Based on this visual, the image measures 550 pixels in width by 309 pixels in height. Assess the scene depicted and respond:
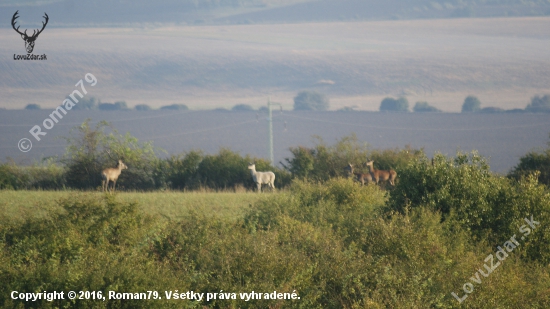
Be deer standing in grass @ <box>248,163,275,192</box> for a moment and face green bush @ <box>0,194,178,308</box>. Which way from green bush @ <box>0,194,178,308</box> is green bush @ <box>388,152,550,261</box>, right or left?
left

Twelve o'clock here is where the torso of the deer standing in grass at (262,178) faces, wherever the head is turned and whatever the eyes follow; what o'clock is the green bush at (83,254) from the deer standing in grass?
The green bush is roughly at 11 o'clock from the deer standing in grass.

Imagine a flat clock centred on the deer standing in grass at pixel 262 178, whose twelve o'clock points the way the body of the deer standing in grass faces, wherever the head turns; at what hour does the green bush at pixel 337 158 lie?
The green bush is roughly at 6 o'clock from the deer standing in grass.

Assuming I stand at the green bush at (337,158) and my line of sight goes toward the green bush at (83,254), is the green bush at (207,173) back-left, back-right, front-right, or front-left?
front-right

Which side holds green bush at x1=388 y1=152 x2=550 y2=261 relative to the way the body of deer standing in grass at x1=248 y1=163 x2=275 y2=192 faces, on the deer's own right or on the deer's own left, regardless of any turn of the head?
on the deer's own left

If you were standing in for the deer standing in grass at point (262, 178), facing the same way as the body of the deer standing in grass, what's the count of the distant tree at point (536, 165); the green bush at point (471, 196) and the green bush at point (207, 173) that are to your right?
1

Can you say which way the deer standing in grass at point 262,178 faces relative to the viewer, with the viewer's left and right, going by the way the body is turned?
facing the viewer and to the left of the viewer
